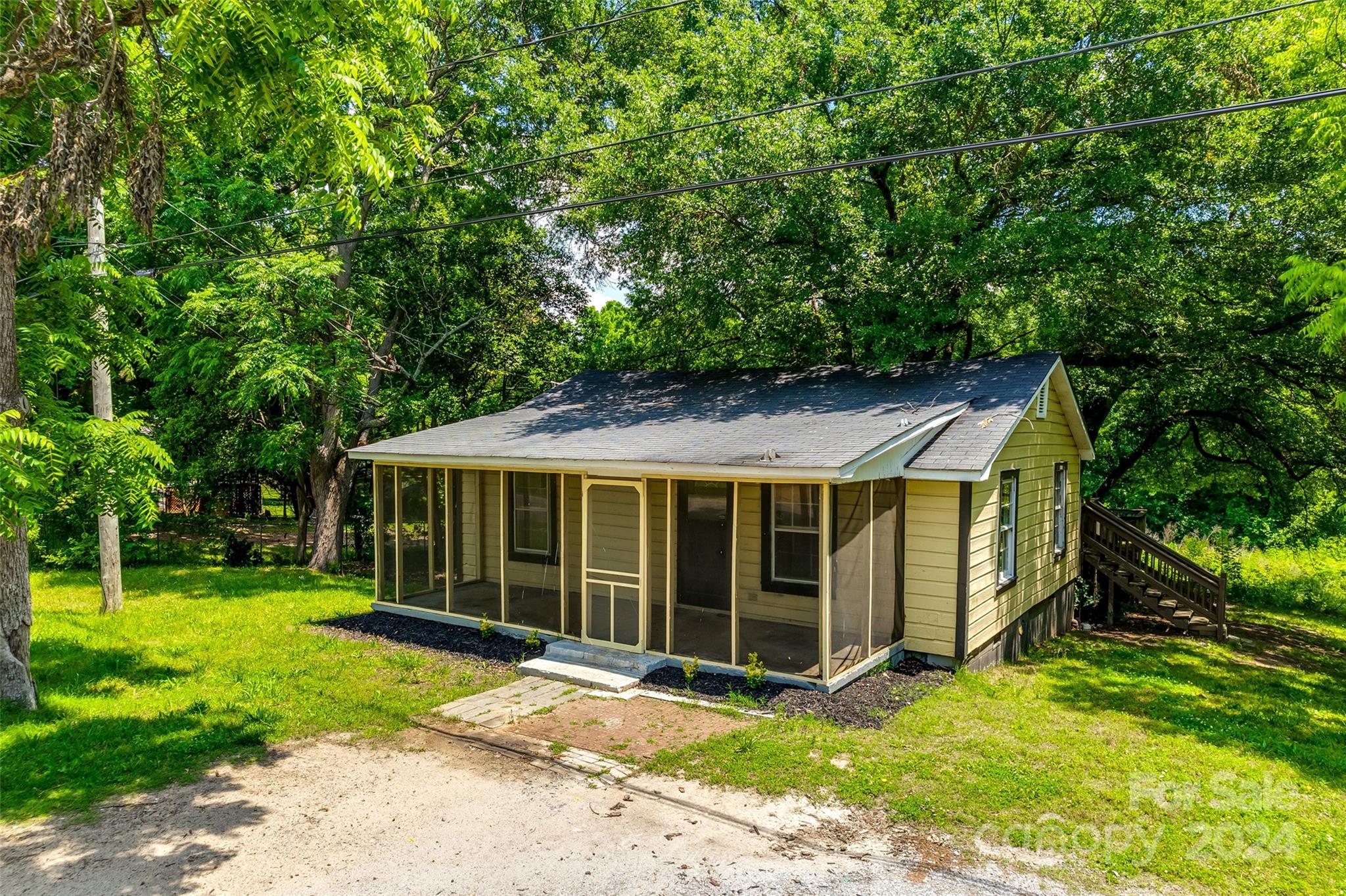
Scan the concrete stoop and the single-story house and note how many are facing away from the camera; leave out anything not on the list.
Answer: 0

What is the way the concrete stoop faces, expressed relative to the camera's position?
facing the viewer and to the left of the viewer

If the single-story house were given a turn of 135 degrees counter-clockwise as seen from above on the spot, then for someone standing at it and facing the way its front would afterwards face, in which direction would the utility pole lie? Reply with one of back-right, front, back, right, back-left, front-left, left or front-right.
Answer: back

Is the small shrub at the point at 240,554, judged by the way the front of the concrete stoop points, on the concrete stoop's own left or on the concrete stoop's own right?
on the concrete stoop's own right

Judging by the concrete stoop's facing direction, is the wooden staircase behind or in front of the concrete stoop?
behind

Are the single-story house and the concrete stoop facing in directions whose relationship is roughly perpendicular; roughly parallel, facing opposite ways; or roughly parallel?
roughly parallel

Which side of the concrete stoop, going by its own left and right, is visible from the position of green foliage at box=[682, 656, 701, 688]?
left
